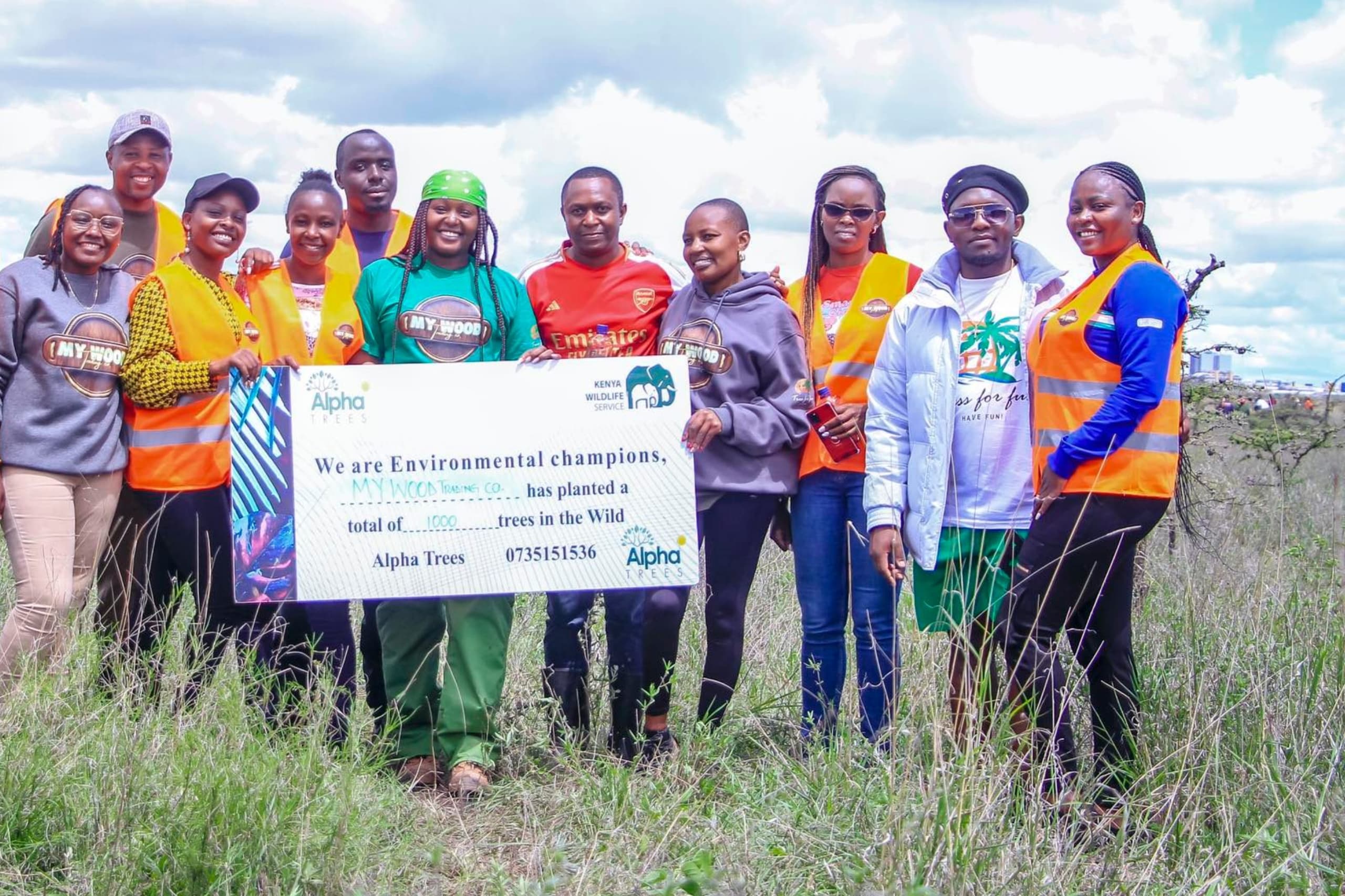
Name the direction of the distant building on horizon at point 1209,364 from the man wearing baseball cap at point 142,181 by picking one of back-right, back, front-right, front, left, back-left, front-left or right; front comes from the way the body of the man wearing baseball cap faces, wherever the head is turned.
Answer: left

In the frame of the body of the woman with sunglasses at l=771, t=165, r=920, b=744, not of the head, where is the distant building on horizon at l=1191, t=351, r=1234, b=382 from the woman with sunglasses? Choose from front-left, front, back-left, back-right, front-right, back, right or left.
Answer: back-left

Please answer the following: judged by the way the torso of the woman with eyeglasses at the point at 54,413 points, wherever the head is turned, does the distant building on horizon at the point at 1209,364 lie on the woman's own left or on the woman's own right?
on the woman's own left

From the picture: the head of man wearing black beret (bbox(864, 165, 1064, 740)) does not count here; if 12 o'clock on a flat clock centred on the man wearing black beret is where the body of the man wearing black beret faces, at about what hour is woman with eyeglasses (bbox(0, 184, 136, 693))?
The woman with eyeglasses is roughly at 3 o'clock from the man wearing black beret.

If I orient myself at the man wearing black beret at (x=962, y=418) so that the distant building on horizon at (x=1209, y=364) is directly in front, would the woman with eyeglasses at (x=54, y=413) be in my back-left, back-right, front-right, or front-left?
back-left

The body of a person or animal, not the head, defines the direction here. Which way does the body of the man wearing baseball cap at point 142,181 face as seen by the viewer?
toward the camera

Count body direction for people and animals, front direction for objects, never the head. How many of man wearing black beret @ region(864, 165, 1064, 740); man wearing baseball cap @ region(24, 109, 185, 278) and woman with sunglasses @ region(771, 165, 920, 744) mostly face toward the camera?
3

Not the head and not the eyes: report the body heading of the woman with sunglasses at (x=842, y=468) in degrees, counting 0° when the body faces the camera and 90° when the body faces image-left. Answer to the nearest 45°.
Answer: approximately 0°

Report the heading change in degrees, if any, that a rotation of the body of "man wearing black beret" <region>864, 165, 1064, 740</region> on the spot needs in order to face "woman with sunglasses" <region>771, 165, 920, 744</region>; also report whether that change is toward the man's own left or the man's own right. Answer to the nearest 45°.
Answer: approximately 135° to the man's own right

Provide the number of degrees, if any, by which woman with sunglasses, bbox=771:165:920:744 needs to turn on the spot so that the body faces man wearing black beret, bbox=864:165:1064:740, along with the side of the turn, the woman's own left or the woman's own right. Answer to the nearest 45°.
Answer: approximately 45° to the woman's own left

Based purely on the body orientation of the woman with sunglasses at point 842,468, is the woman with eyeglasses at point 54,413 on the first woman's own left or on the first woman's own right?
on the first woman's own right

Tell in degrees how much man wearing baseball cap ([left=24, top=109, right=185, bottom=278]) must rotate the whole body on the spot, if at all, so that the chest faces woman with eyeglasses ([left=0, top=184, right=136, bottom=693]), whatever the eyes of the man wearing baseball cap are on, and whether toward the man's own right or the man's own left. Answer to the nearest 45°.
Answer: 0° — they already face them

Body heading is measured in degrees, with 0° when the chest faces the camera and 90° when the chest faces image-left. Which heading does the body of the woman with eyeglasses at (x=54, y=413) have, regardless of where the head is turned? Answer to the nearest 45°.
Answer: approximately 315°
